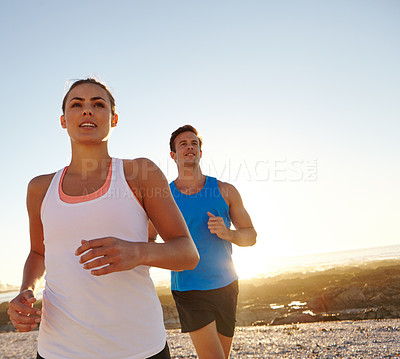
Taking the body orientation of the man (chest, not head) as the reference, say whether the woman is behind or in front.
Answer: in front

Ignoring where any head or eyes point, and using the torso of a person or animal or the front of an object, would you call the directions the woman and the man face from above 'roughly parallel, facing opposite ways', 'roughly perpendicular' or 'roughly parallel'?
roughly parallel

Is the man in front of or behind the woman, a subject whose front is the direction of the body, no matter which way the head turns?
behind

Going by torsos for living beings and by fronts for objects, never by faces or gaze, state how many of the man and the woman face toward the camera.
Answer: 2

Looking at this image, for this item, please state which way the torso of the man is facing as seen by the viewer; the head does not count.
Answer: toward the camera

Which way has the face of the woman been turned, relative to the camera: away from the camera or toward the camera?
toward the camera

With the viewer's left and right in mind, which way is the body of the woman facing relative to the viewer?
facing the viewer
